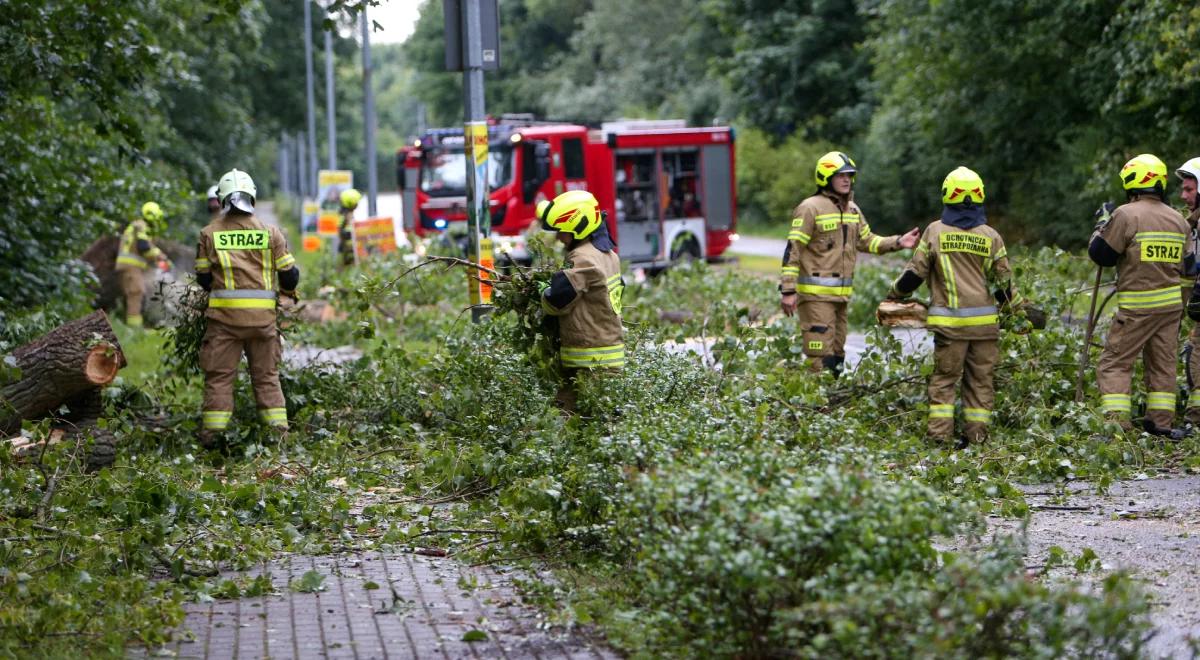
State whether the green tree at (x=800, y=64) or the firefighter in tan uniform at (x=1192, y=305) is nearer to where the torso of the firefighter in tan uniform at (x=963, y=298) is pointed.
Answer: the green tree

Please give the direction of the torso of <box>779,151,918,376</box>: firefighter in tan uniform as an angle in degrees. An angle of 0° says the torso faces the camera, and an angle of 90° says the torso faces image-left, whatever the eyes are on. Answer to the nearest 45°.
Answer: approximately 315°

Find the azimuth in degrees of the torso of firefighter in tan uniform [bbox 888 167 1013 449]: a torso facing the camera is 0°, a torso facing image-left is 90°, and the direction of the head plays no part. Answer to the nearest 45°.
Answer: approximately 180°

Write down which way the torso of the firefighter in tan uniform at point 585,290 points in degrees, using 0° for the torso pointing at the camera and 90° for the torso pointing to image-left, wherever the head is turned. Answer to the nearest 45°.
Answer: approximately 90°

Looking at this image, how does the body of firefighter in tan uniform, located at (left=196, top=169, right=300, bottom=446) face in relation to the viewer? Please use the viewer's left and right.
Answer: facing away from the viewer

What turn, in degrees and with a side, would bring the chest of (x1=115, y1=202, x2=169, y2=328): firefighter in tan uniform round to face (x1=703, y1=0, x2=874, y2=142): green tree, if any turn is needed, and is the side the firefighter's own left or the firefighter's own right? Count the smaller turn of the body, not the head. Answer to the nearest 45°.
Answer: approximately 45° to the firefighter's own left

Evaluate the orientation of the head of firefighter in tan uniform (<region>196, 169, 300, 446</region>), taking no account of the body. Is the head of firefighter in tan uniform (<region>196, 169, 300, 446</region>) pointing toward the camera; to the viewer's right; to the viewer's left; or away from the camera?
away from the camera

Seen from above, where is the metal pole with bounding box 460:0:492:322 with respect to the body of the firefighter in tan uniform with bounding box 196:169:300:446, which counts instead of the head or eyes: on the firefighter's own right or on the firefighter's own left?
on the firefighter's own right

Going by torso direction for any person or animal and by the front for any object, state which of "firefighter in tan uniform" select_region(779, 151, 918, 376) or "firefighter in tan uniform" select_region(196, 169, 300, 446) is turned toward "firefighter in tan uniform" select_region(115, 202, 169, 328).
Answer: "firefighter in tan uniform" select_region(196, 169, 300, 446)

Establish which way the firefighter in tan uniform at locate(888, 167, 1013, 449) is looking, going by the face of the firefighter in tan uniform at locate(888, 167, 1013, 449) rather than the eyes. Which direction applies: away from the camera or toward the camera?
away from the camera

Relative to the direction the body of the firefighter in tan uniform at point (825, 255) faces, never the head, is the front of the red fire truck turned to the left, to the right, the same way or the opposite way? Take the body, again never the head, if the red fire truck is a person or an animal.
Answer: to the right

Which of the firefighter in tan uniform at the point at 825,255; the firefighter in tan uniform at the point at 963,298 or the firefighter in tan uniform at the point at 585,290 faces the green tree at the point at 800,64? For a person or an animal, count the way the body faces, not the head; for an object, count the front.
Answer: the firefighter in tan uniform at the point at 963,298

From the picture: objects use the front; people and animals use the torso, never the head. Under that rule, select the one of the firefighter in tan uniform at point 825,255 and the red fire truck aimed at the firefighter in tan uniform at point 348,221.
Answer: the red fire truck
